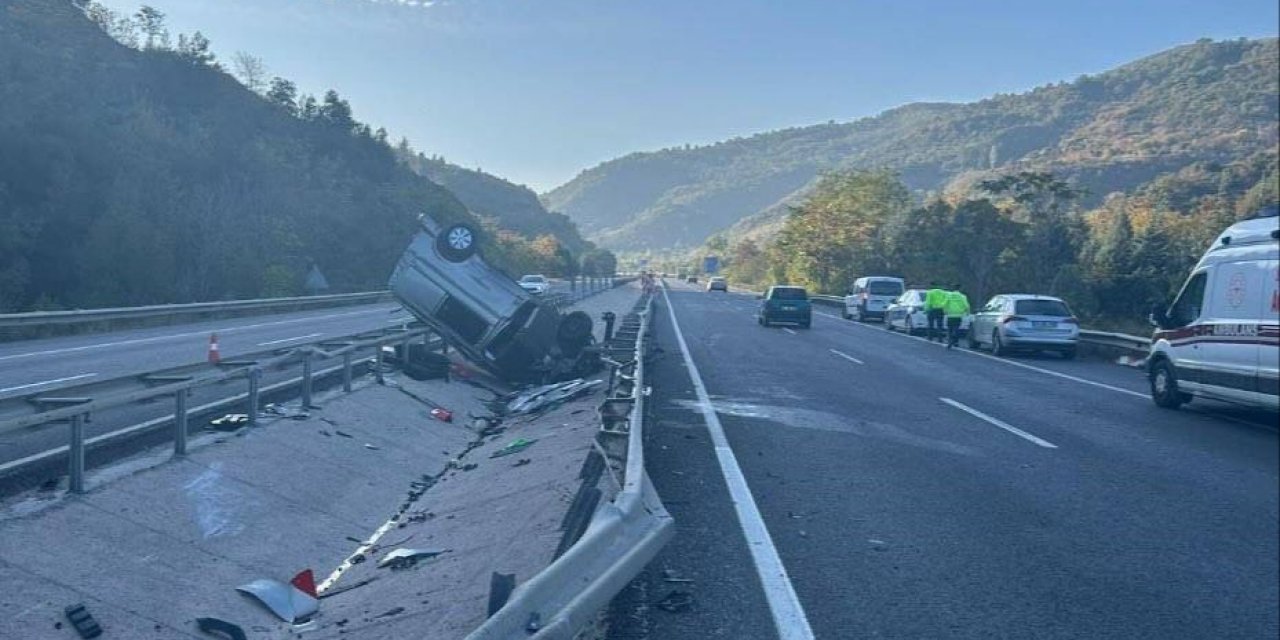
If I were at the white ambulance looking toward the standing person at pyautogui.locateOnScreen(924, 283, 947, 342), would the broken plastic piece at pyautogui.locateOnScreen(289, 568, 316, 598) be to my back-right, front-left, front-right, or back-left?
back-left

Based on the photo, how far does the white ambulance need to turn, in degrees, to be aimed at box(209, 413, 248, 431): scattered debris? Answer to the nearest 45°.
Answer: approximately 90° to its left

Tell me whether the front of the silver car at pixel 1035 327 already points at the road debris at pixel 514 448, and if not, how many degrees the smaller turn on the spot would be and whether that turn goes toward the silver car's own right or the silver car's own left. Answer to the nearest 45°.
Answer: approximately 135° to the silver car's own left

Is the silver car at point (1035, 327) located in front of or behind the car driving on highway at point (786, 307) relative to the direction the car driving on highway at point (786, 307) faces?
behind

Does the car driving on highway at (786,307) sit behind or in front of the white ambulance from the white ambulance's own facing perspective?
in front

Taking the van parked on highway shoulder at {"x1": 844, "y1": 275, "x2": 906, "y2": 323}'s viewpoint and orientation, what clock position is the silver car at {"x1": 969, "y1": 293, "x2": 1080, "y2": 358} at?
The silver car is roughly at 7 o'clock from the van parked on highway shoulder.

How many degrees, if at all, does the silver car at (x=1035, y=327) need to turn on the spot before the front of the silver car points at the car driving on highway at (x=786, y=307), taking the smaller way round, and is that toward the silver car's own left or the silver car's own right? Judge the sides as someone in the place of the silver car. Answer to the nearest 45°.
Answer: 0° — it already faces it

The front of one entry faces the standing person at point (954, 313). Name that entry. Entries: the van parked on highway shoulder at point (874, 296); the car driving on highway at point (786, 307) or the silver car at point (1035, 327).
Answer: the silver car

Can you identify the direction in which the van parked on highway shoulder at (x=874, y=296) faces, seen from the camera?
facing away from the viewer and to the left of the viewer

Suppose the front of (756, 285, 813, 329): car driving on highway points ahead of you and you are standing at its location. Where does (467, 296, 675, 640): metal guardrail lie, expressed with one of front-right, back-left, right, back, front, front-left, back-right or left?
back

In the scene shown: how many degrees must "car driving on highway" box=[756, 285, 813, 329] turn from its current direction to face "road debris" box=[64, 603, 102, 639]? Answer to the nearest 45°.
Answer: approximately 180°

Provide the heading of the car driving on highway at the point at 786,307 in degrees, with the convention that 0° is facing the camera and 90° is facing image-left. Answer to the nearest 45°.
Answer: approximately 180°

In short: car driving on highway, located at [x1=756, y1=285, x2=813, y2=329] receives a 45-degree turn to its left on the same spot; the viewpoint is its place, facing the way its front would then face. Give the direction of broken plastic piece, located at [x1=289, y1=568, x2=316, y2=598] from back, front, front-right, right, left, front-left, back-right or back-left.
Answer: back-left
